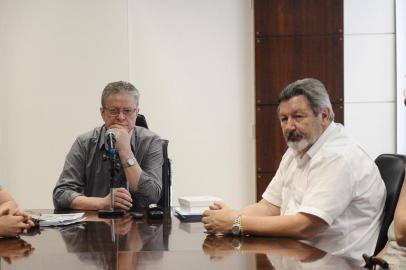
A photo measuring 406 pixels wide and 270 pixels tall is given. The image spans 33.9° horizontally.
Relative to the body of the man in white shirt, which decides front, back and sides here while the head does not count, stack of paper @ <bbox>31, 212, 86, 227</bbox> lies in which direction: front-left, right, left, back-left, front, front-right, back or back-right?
front-right

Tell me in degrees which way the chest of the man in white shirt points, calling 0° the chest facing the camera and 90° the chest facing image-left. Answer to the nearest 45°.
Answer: approximately 45°

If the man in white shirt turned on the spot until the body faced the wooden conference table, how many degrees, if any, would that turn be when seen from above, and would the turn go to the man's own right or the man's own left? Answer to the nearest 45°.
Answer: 0° — they already face it

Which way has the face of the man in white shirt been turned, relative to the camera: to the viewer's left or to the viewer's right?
to the viewer's left
